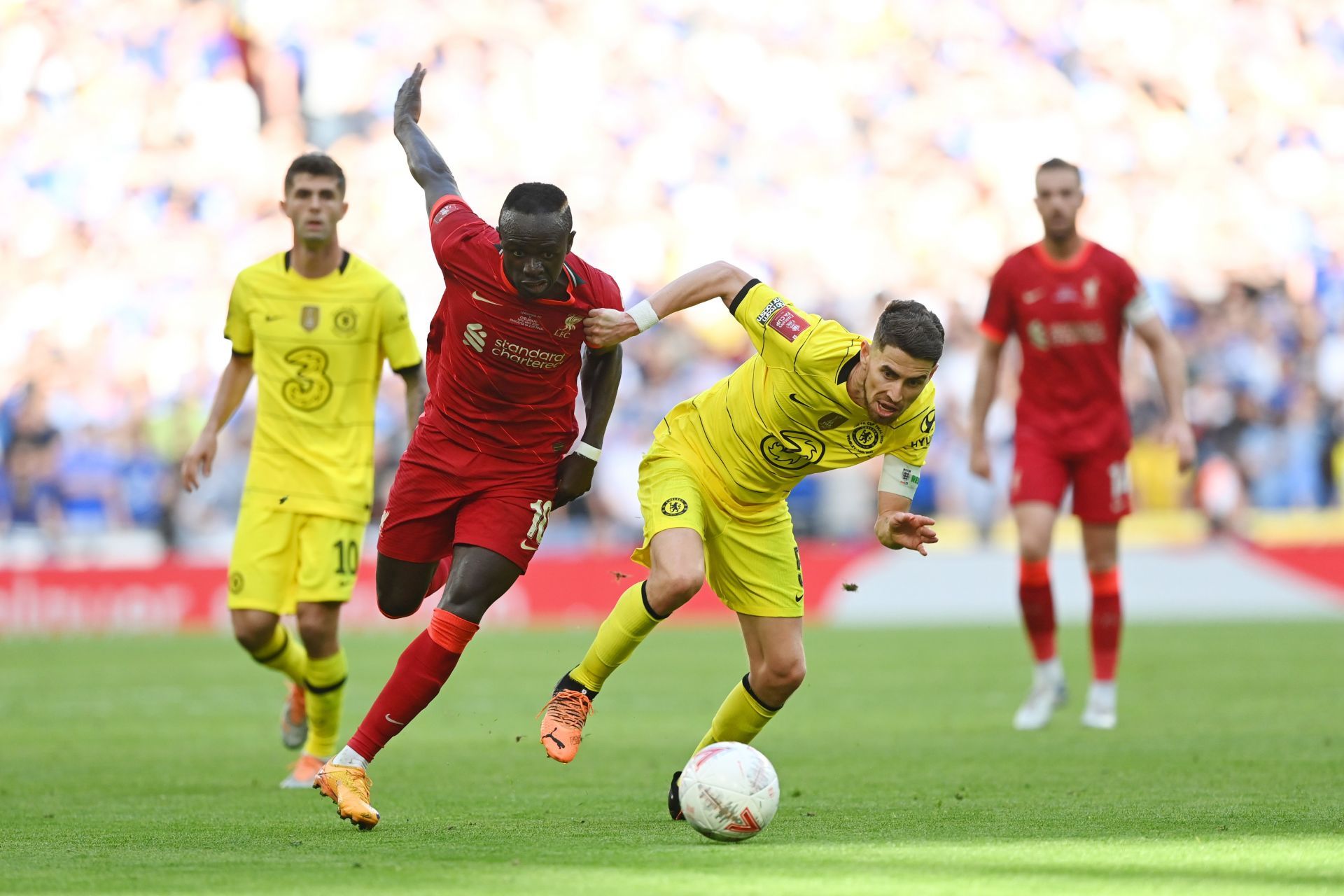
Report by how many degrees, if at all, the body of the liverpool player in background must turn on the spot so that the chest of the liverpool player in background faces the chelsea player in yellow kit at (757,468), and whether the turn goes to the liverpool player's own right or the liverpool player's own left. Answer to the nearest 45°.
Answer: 0° — they already face them

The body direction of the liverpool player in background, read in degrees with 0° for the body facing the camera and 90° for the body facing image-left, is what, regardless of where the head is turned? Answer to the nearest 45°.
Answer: approximately 0°

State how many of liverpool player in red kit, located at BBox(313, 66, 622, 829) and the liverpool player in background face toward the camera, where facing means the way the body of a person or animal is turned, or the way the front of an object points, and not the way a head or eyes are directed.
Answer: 2

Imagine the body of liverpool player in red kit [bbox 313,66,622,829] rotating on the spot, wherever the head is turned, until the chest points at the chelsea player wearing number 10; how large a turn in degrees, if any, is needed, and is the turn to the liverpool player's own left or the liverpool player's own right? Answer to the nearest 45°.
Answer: approximately 135° to the liverpool player's own right

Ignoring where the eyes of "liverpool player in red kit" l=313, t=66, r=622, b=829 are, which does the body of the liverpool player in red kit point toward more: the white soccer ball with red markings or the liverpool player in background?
the white soccer ball with red markings

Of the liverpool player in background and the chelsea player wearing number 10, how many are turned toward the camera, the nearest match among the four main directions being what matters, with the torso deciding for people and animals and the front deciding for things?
2

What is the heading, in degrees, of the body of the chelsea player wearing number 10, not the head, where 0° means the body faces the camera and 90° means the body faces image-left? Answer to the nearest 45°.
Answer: approximately 0°

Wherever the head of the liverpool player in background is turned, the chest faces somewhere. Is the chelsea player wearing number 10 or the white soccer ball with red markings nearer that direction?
the white soccer ball with red markings

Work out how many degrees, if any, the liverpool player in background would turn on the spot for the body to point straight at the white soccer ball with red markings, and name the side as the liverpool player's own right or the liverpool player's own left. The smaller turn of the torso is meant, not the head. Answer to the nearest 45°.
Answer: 0° — they already face it

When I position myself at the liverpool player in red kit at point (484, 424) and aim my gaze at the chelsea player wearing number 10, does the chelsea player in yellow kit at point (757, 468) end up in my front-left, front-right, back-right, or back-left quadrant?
back-right
